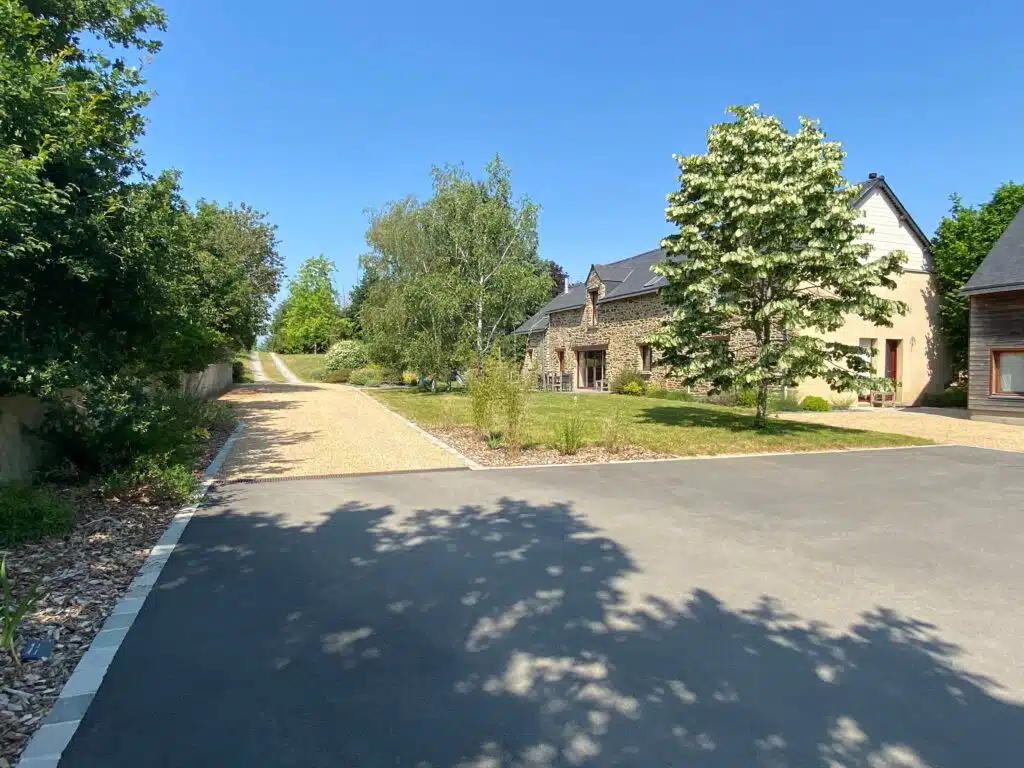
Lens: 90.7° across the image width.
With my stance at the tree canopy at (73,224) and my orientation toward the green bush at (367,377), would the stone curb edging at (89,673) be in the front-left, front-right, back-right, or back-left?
back-right

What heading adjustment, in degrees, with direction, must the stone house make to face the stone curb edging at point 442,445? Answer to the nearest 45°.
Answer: approximately 45° to its left

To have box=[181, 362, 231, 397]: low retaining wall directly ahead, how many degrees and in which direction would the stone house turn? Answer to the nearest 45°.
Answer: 0° — it already faces it

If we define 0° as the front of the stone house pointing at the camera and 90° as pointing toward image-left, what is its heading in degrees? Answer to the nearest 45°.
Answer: approximately 45°

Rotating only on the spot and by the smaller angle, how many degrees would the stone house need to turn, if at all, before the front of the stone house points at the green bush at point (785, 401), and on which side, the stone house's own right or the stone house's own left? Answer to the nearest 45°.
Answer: approximately 90° to the stone house's own left

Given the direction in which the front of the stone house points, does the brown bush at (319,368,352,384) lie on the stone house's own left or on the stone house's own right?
on the stone house's own right

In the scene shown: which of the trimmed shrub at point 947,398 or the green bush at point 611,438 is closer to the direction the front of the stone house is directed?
the green bush

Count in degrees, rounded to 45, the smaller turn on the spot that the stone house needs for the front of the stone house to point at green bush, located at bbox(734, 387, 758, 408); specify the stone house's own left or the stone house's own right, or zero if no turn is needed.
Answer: approximately 90° to the stone house's own left

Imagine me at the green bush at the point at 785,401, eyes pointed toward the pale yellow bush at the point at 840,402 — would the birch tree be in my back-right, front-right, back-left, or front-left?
back-left

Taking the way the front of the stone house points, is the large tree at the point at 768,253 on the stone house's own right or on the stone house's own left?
on the stone house's own left

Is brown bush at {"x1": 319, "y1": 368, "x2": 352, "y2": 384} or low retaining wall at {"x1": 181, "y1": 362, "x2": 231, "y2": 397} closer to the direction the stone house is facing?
the low retaining wall
